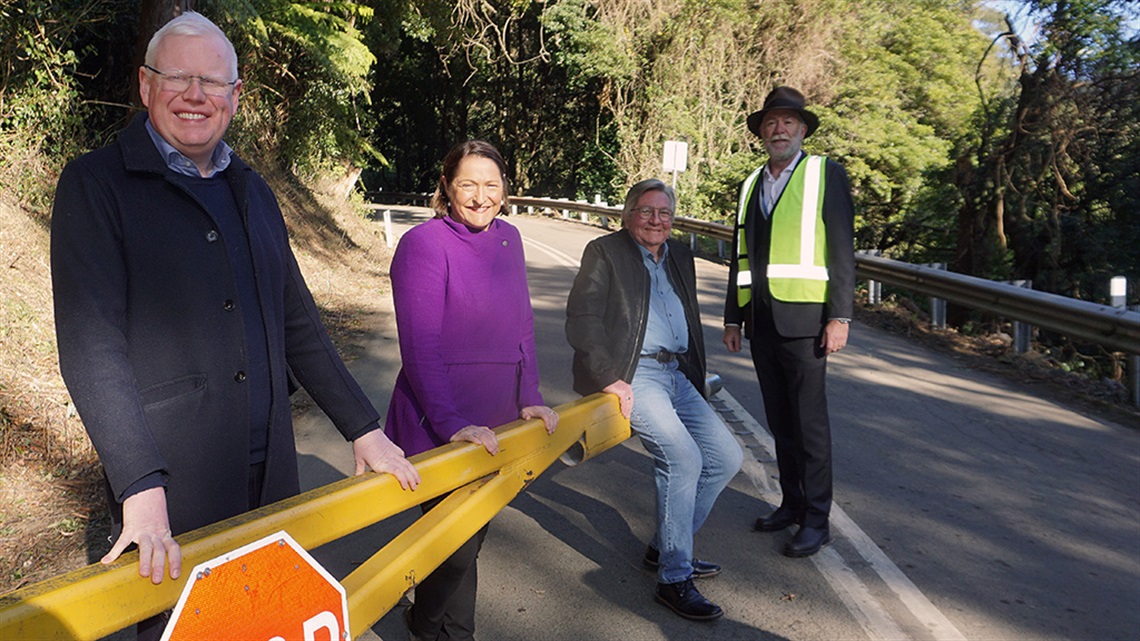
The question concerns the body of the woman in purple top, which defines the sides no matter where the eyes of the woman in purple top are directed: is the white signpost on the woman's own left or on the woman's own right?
on the woman's own left

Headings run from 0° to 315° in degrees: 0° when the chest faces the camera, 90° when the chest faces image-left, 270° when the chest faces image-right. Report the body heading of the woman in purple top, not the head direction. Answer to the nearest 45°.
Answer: approximately 315°

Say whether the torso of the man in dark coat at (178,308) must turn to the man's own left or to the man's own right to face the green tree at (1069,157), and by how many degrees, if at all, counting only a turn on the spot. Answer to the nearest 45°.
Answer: approximately 90° to the man's own left

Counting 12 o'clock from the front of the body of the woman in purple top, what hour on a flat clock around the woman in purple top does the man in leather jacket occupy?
The man in leather jacket is roughly at 9 o'clock from the woman in purple top.

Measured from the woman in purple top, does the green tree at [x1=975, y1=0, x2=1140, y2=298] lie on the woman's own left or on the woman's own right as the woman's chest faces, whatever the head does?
on the woman's own left
